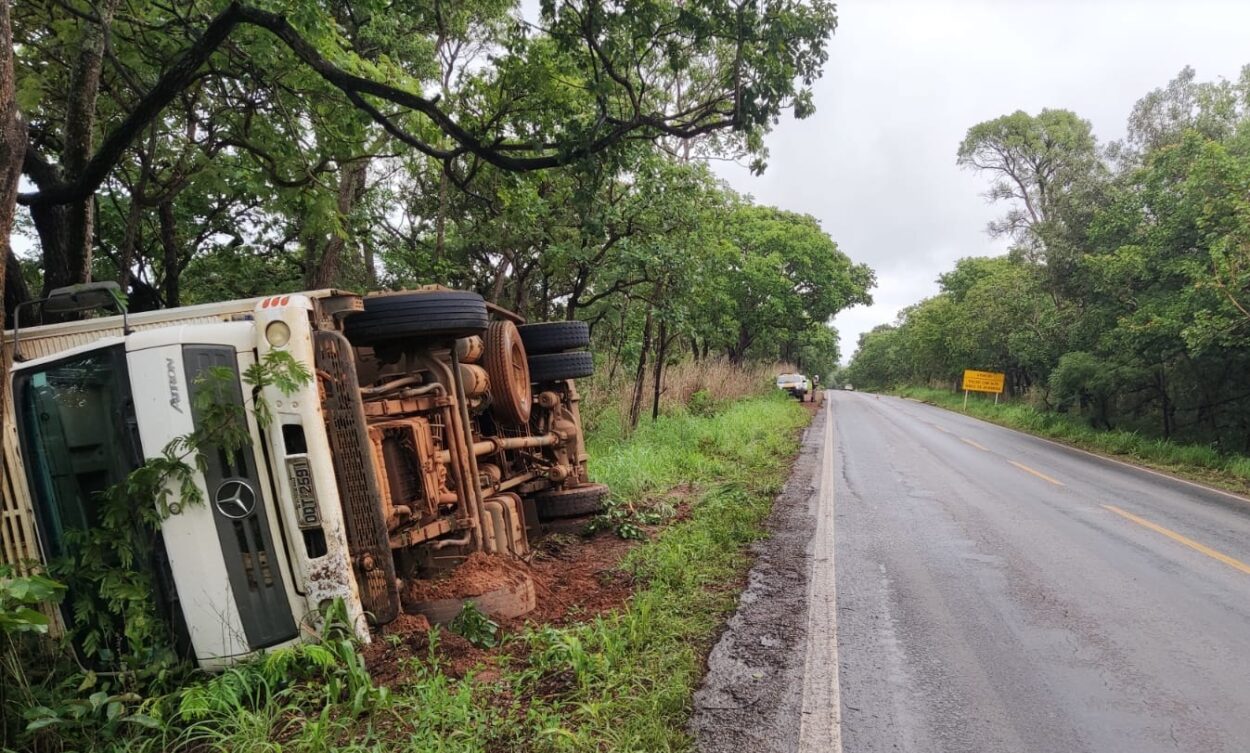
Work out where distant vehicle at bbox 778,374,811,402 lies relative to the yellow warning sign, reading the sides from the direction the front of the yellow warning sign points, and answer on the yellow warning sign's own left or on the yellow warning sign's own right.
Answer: on the yellow warning sign's own right

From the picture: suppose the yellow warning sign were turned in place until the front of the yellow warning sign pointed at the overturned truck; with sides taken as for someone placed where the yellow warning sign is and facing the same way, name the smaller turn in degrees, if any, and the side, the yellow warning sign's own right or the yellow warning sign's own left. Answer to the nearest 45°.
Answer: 0° — it already faces it

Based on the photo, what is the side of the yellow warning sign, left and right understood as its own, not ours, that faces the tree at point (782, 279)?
right

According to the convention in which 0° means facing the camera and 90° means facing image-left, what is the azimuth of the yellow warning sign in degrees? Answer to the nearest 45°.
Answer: approximately 0°

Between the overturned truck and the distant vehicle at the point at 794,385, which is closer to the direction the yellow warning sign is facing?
the overturned truck
